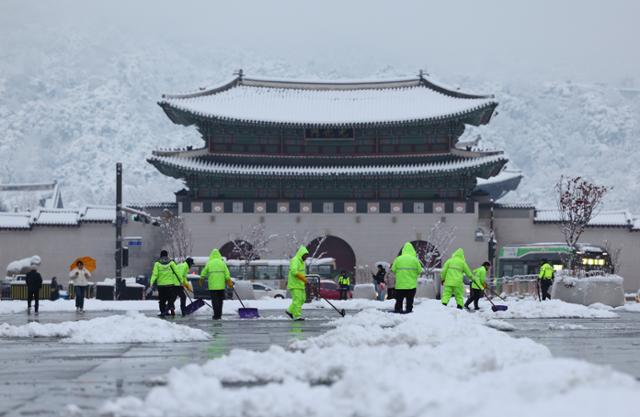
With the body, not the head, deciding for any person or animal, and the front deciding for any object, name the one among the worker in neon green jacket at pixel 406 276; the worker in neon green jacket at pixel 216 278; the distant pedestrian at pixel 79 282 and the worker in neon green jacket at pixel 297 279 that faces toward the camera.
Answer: the distant pedestrian

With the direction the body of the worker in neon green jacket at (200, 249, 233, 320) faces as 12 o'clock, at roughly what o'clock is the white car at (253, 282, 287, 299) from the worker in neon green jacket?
The white car is roughly at 12 o'clock from the worker in neon green jacket.

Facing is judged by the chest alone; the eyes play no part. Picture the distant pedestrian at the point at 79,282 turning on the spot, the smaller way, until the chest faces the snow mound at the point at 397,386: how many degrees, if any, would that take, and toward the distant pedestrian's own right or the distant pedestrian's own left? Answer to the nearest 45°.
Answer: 0° — they already face it

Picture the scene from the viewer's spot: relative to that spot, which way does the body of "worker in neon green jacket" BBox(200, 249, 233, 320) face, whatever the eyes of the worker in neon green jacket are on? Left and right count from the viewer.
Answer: facing away from the viewer

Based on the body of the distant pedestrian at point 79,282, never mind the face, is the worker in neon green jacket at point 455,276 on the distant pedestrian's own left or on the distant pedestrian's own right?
on the distant pedestrian's own left

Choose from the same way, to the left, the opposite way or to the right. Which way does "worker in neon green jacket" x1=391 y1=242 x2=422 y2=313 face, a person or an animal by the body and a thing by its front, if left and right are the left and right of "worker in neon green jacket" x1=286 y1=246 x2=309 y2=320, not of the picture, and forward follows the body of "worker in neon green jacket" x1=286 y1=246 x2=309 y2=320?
to the left

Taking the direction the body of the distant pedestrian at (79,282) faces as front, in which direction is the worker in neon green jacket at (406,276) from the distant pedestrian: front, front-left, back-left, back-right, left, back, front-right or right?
front-left

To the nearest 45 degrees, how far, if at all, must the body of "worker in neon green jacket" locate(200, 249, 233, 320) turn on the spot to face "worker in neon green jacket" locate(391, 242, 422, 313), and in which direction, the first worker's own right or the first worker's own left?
approximately 90° to the first worker's own right

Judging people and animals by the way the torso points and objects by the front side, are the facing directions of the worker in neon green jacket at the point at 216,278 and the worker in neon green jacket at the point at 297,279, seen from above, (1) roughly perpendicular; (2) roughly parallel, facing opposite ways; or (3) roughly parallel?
roughly perpendicular

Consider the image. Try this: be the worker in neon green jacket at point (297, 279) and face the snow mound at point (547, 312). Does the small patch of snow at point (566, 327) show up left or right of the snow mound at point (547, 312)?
right

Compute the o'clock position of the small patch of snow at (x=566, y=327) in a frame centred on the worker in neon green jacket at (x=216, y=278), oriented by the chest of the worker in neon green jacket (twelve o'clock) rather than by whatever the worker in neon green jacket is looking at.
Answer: The small patch of snow is roughly at 4 o'clock from the worker in neon green jacket.

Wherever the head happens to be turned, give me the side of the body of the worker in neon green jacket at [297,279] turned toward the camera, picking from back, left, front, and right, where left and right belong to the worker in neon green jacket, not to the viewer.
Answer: right

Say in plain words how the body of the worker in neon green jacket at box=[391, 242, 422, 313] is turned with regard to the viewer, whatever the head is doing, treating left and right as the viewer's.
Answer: facing away from the viewer

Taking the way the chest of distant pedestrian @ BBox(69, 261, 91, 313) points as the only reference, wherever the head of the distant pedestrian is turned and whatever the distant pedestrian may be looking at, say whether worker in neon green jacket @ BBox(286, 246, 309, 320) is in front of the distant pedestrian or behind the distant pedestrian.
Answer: in front

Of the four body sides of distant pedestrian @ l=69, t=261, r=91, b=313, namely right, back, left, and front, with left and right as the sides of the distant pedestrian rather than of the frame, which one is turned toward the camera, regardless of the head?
front

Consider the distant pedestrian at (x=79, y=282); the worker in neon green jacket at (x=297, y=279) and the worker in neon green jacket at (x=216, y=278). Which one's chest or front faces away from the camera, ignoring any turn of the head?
the worker in neon green jacket at (x=216, y=278)

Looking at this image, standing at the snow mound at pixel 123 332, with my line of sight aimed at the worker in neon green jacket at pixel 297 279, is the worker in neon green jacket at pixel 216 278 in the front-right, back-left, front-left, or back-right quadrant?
front-left
